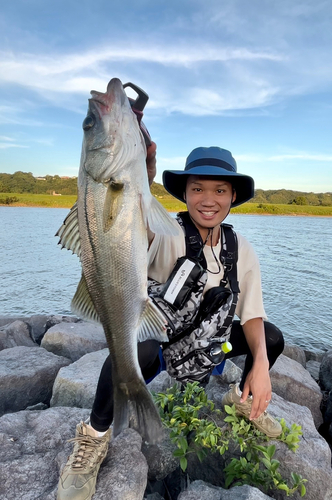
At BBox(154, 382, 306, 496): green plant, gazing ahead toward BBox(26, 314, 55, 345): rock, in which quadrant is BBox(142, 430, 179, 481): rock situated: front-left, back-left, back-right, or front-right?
front-left

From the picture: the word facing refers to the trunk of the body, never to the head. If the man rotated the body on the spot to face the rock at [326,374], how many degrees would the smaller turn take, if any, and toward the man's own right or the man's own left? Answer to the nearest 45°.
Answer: approximately 135° to the man's own left

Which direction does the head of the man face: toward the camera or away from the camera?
toward the camera

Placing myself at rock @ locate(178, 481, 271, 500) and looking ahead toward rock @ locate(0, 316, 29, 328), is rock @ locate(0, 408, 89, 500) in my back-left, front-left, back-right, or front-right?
front-left

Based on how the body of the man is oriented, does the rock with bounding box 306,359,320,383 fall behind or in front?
behind

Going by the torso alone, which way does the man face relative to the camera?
toward the camera

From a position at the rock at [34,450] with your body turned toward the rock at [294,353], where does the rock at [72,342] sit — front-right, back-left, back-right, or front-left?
front-left

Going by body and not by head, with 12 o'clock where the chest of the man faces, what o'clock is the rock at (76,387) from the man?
The rock is roughly at 4 o'clock from the man.

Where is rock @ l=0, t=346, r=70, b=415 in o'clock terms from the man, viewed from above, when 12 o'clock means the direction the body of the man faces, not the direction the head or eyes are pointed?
The rock is roughly at 4 o'clock from the man.

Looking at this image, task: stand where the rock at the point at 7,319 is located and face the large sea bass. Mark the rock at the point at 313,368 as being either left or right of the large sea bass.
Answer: left
